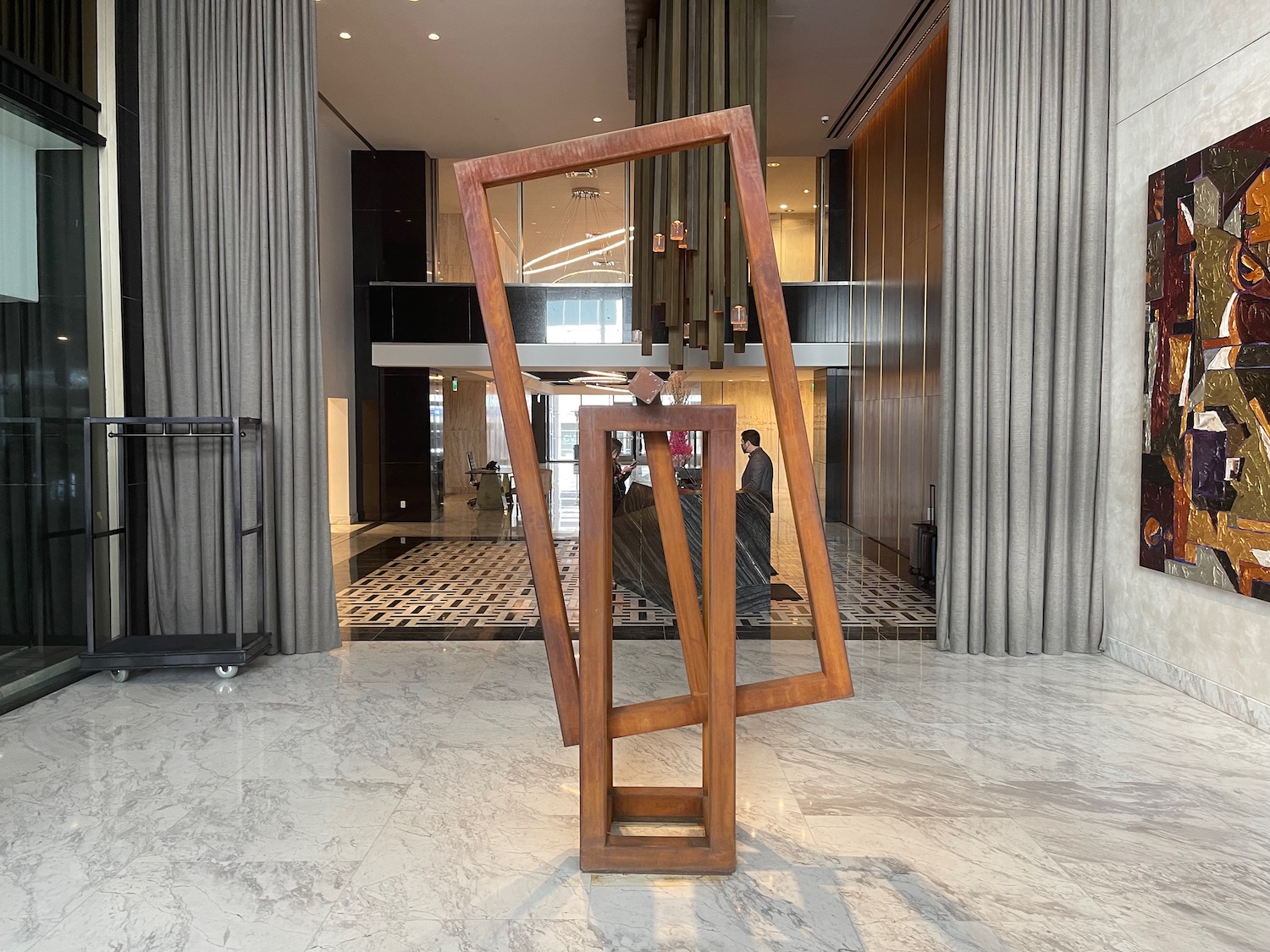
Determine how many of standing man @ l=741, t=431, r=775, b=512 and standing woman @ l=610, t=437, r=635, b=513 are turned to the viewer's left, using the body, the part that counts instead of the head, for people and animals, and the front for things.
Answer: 1

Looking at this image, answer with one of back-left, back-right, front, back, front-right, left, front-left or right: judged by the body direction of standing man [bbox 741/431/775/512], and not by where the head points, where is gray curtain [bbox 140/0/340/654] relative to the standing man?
front-left

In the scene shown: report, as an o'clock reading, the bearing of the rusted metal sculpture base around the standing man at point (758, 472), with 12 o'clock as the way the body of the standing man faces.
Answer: The rusted metal sculpture base is roughly at 9 o'clock from the standing man.

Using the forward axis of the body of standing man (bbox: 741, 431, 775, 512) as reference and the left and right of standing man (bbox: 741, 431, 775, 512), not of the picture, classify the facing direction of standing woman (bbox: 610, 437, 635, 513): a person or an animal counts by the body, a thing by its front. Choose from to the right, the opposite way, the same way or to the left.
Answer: the opposite way

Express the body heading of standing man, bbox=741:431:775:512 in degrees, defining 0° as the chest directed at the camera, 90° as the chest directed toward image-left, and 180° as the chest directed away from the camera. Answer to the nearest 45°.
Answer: approximately 90°

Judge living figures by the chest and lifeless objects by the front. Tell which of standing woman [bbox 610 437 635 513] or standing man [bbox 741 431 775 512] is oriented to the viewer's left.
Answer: standing man [bbox 741 431 775 512]

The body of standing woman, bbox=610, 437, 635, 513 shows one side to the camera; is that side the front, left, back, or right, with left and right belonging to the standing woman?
right

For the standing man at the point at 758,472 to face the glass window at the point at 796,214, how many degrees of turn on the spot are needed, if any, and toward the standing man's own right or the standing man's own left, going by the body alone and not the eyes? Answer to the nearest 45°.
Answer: approximately 90° to the standing man's own right

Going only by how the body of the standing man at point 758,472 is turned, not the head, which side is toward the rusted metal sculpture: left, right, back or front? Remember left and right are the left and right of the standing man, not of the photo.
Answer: left
